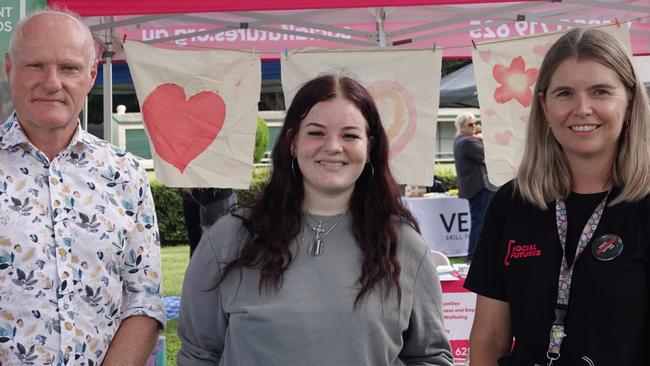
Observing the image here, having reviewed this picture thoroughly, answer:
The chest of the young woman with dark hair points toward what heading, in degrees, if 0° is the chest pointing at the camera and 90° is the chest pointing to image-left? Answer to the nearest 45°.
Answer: approximately 0°

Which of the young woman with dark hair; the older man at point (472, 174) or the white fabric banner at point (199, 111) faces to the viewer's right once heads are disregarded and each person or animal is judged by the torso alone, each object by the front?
the older man

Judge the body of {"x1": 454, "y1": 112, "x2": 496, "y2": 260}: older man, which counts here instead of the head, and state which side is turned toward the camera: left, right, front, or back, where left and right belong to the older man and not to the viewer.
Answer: right

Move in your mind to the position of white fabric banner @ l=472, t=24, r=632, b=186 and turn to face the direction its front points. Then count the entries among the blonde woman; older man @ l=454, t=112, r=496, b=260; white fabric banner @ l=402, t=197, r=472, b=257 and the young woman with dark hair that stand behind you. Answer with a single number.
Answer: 2

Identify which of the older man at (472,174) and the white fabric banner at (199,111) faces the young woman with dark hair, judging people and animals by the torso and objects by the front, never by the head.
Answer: the white fabric banner

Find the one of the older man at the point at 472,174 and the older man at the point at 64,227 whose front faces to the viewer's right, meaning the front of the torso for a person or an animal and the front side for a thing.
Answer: the older man at the point at 472,174

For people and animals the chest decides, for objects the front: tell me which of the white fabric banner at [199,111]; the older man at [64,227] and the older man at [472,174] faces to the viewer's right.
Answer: the older man at [472,174]

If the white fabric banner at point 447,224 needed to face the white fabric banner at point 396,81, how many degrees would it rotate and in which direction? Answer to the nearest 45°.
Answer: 0° — it already faces it

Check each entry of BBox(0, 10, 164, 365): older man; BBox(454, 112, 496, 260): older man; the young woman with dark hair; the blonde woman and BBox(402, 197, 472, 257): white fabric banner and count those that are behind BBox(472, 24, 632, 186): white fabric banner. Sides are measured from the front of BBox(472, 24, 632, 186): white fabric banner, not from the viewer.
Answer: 2

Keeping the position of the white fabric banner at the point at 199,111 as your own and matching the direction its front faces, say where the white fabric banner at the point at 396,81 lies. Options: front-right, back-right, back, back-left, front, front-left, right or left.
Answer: left
